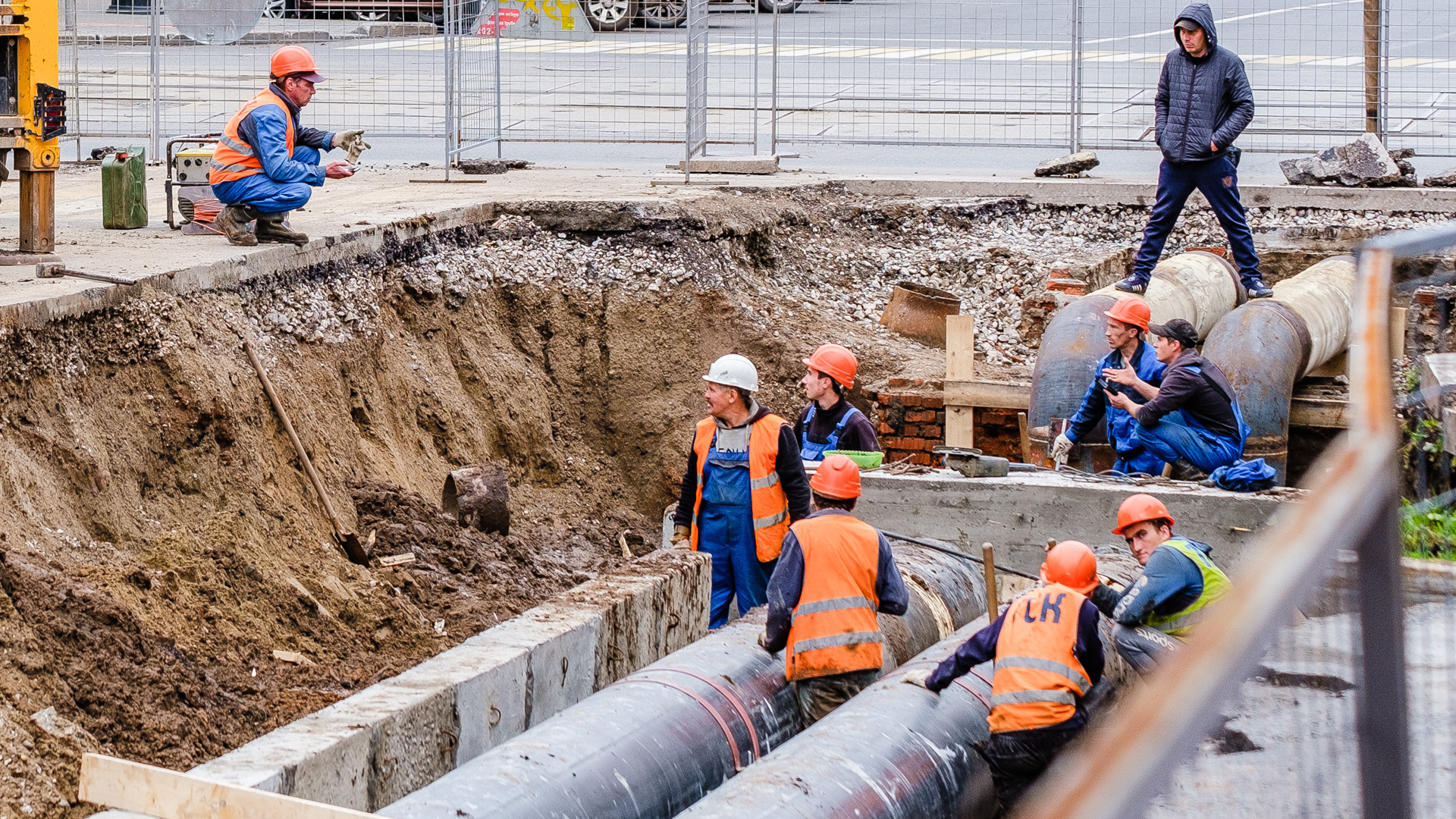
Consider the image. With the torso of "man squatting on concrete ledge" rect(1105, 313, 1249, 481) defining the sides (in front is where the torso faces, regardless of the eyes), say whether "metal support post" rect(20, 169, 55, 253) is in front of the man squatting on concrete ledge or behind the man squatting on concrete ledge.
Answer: in front

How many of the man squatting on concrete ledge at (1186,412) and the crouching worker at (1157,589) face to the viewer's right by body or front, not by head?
0

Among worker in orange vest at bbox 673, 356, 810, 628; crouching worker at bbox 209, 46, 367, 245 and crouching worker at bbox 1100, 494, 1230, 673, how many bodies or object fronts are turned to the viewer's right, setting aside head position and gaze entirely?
1

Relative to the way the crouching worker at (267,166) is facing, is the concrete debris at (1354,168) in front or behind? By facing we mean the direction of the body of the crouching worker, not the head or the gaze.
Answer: in front

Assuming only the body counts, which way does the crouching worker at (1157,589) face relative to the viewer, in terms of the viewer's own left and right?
facing to the left of the viewer

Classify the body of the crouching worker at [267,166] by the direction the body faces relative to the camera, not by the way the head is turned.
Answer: to the viewer's right

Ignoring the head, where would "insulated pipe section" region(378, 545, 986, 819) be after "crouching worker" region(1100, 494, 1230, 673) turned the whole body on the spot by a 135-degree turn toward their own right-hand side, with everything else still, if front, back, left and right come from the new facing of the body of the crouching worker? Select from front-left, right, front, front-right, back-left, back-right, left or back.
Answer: back

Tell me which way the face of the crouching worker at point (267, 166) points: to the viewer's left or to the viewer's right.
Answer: to the viewer's right

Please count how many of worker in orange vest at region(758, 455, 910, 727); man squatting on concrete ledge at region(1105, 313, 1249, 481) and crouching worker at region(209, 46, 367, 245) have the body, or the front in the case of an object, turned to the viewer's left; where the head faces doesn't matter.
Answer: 1

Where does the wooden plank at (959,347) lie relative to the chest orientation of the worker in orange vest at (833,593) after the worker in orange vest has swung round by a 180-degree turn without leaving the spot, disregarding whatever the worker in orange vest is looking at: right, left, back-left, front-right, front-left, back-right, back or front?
back

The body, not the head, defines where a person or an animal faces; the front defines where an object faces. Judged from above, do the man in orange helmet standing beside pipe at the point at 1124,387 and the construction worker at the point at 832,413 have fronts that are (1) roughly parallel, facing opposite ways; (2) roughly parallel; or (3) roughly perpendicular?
roughly parallel

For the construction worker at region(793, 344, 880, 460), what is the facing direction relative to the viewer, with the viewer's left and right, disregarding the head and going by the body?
facing the viewer and to the left of the viewer
